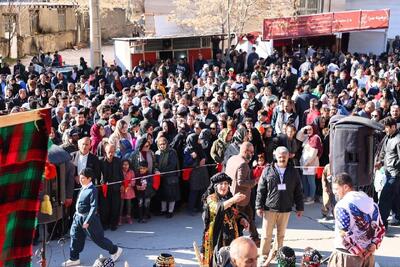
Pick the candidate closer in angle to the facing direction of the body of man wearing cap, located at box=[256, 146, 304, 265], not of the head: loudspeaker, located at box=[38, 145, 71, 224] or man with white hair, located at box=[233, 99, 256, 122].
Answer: the loudspeaker

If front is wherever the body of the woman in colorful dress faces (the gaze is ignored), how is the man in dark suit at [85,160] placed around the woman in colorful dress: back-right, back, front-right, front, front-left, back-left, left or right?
back

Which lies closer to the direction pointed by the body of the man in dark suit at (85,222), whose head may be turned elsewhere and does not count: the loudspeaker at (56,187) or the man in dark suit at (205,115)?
the loudspeaker

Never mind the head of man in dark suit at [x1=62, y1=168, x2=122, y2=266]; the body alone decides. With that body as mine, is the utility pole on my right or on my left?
on my right

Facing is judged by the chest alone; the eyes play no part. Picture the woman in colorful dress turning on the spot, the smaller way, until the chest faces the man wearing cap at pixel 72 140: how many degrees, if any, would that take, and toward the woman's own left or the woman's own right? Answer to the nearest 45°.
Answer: approximately 180°

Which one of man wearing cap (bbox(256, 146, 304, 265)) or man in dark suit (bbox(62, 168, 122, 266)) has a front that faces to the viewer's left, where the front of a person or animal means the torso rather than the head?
the man in dark suit

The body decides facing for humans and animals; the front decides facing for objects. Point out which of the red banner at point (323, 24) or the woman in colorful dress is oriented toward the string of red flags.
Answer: the red banner

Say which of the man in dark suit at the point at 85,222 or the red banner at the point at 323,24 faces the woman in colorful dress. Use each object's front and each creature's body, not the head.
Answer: the red banner

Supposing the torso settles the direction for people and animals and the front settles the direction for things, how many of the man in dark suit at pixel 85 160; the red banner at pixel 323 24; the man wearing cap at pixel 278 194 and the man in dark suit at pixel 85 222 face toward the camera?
3

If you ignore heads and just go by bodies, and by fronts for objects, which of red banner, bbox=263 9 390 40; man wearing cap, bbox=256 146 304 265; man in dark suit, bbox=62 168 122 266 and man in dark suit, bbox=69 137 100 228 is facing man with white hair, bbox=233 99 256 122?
the red banner

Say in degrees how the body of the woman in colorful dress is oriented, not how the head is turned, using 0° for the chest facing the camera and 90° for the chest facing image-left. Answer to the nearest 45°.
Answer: approximately 315°

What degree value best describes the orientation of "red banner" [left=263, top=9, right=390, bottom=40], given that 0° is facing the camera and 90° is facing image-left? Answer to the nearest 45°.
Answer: approximately 0°

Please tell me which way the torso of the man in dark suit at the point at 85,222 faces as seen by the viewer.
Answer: to the viewer's left
